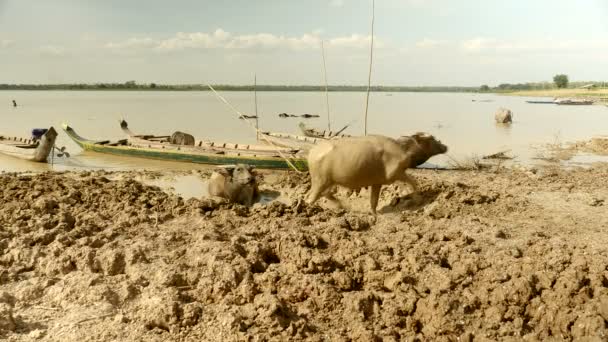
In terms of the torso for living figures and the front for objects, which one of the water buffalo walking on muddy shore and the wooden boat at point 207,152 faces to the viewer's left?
the wooden boat

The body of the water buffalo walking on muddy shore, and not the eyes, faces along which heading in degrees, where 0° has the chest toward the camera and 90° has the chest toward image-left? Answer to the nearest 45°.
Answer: approximately 270°

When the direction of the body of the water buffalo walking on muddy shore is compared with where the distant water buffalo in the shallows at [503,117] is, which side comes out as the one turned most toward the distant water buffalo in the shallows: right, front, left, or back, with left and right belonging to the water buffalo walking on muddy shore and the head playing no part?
left

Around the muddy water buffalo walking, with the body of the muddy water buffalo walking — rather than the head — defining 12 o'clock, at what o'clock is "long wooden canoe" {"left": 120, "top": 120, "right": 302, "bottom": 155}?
The long wooden canoe is roughly at 8 o'clock from the muddy water buffalo walking.

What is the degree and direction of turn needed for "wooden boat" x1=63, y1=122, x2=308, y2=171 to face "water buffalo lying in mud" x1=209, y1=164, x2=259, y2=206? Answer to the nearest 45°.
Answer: approximately 90° to its left

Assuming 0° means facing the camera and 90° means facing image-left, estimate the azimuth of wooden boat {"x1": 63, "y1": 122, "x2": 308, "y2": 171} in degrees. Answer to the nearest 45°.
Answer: approximately 90°

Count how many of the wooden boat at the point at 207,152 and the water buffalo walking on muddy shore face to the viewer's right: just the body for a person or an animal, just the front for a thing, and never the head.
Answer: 1

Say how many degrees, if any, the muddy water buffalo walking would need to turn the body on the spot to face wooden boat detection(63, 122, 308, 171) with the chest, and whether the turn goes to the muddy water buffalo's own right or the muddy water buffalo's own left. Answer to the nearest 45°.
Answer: approximately 135° to the muddy water buffalo's own left

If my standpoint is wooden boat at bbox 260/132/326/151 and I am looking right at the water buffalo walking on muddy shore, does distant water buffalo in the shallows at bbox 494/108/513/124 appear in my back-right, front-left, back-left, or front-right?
back-left

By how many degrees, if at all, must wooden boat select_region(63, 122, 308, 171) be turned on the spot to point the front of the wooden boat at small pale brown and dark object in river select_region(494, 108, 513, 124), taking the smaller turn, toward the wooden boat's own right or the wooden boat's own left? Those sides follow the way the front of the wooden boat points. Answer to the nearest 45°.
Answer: approximately 135° to the wooden boat's own right

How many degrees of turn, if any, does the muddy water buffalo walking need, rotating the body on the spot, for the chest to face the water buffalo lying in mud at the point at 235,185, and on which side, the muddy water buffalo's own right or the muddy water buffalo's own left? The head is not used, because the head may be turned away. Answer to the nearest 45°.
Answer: approximately 135° to the muddy water buffalo's own left

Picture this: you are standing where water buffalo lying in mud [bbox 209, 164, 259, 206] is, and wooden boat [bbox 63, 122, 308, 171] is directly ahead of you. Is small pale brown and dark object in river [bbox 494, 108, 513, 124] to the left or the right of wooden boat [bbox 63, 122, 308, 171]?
right

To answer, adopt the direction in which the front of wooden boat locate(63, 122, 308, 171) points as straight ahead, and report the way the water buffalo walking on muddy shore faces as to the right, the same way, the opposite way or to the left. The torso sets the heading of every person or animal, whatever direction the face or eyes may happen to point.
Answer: the opposite way
